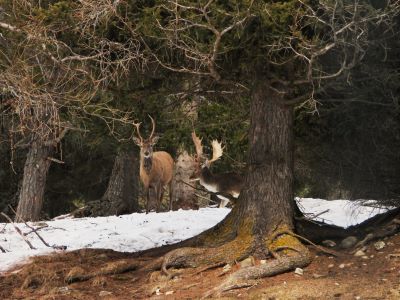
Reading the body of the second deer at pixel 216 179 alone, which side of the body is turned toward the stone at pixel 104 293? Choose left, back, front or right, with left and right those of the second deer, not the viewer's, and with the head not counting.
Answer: left

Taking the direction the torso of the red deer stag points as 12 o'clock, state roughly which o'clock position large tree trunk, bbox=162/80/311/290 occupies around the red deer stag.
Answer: The large tree trunk is roughly at 10 o'clock from the red deer stag.

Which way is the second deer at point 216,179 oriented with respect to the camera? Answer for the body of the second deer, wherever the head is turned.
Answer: to the viewer's left

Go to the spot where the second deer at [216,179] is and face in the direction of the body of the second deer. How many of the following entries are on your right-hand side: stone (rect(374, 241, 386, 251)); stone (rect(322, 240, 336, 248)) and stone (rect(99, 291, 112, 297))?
0

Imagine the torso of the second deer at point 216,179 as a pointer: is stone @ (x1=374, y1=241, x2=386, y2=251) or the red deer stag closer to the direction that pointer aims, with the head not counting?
the red deer stag

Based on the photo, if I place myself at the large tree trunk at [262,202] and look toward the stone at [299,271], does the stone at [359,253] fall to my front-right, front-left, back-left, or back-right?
front-left

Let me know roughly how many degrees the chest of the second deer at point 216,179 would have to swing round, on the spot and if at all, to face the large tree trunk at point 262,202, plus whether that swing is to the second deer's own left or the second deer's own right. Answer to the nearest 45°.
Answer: approximately 90° to the second deer's own left

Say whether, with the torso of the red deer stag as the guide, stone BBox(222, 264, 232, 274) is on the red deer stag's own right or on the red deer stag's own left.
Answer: on the red deer stag's own left

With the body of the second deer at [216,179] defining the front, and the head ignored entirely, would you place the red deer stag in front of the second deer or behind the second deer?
in front

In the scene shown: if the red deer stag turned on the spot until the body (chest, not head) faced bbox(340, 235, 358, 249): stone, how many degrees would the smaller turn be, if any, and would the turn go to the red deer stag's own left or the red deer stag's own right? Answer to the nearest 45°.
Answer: approximately 45° to the red deer stag's own left

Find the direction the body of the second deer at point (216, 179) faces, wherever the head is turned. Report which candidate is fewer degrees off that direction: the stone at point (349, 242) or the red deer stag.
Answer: the red deer stag

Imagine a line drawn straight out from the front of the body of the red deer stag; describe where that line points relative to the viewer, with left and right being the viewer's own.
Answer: facing the viewer and to the left of the viewer

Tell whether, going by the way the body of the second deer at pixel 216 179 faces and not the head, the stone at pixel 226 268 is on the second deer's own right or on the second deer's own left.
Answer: on the second deer's own left

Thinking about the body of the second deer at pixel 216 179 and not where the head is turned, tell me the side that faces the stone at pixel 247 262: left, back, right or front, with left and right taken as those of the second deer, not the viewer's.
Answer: left

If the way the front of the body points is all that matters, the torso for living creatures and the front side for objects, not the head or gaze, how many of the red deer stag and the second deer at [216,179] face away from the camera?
0
